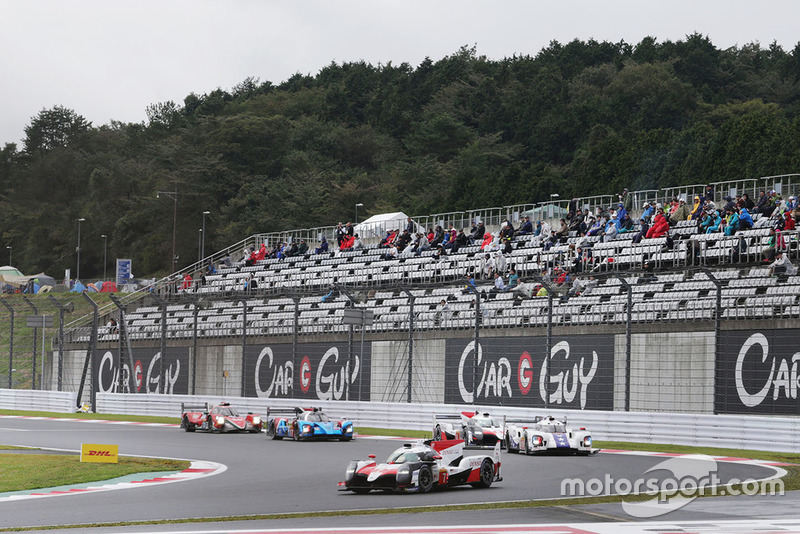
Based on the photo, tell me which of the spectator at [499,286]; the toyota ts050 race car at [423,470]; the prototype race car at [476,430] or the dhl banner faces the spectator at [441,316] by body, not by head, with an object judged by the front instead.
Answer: the spectator at [499,286]

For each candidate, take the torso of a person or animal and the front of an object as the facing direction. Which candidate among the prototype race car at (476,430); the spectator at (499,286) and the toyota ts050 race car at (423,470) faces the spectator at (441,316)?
the spectator at (499,286)

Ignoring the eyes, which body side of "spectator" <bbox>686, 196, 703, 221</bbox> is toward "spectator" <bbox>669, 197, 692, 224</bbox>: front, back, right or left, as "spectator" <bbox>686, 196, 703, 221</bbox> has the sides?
right

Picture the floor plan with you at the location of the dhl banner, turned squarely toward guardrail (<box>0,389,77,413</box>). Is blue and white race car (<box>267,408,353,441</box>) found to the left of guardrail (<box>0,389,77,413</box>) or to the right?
right

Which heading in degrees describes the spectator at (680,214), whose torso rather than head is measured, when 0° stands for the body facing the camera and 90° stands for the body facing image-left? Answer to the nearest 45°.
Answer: approximately 45°
